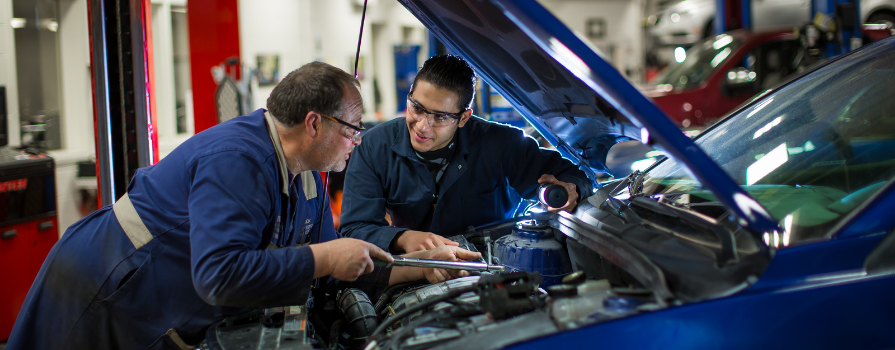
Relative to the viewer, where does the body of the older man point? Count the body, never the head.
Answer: to the viewer's right

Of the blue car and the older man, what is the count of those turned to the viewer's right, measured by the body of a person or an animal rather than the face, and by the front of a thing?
1

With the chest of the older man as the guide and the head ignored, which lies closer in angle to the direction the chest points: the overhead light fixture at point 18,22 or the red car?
the red car

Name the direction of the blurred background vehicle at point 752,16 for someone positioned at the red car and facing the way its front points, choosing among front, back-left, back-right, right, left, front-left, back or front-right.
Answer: back-right

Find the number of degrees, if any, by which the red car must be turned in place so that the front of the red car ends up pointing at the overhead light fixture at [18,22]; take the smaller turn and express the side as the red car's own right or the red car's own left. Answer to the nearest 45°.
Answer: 0° — it already faces it

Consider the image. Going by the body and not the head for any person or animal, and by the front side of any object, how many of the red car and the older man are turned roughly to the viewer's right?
1

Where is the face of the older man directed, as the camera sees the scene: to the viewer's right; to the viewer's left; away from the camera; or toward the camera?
to the viewer's right
